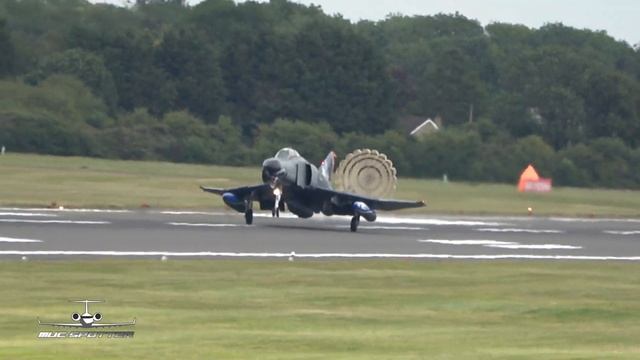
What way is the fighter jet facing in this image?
toward the camera
